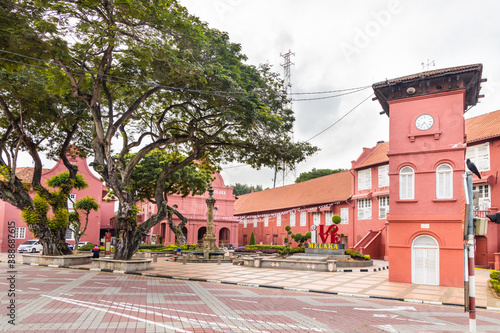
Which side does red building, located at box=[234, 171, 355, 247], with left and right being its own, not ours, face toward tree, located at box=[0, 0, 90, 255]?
front

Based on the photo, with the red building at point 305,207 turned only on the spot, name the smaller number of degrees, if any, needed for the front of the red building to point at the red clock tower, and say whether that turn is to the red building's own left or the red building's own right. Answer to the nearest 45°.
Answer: approximately 45° to the red building's own left

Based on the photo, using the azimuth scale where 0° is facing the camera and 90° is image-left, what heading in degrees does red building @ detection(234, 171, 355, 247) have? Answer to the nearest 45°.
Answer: approximately 45°

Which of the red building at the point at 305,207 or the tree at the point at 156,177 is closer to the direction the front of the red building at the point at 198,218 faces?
the tree

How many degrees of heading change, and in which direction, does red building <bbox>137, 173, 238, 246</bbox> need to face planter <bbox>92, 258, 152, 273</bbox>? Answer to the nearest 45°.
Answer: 0° — it already faces it

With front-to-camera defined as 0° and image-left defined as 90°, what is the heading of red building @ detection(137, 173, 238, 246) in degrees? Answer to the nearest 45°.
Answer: approximately 0°

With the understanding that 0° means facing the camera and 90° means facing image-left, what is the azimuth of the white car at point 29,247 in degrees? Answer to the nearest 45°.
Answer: approximately 45°

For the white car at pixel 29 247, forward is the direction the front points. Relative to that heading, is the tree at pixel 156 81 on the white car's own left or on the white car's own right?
on the white car's own left

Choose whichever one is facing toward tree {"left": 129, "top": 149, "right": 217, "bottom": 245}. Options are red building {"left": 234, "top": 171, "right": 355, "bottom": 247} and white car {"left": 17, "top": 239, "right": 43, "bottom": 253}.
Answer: the red building
